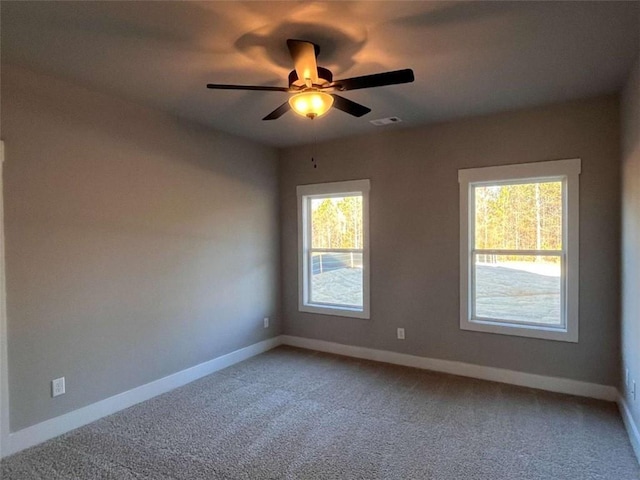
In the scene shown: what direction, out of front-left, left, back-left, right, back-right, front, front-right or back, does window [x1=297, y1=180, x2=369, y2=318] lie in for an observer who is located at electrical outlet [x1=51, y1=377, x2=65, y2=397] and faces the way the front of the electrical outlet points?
front-left

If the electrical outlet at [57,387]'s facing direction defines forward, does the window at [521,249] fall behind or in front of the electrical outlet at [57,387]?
in front

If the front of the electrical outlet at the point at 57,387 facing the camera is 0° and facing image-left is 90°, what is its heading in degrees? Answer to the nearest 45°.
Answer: approximately 315°

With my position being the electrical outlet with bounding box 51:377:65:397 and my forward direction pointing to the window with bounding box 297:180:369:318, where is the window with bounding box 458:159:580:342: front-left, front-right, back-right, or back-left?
front-right

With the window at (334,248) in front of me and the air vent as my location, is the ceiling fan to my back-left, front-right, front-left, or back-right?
back-left

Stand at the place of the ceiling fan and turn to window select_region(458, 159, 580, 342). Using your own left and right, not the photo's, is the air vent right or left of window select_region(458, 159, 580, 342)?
left

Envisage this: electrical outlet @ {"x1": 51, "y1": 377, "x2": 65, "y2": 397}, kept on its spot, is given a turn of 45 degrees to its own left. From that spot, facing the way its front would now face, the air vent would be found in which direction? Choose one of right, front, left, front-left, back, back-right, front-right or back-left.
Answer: front
